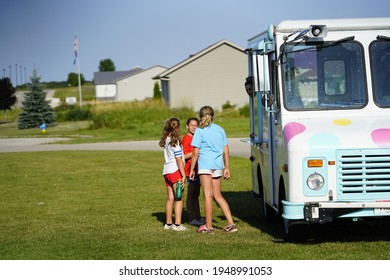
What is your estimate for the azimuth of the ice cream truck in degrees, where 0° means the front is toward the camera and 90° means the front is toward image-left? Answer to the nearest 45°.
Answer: approximately 0°
